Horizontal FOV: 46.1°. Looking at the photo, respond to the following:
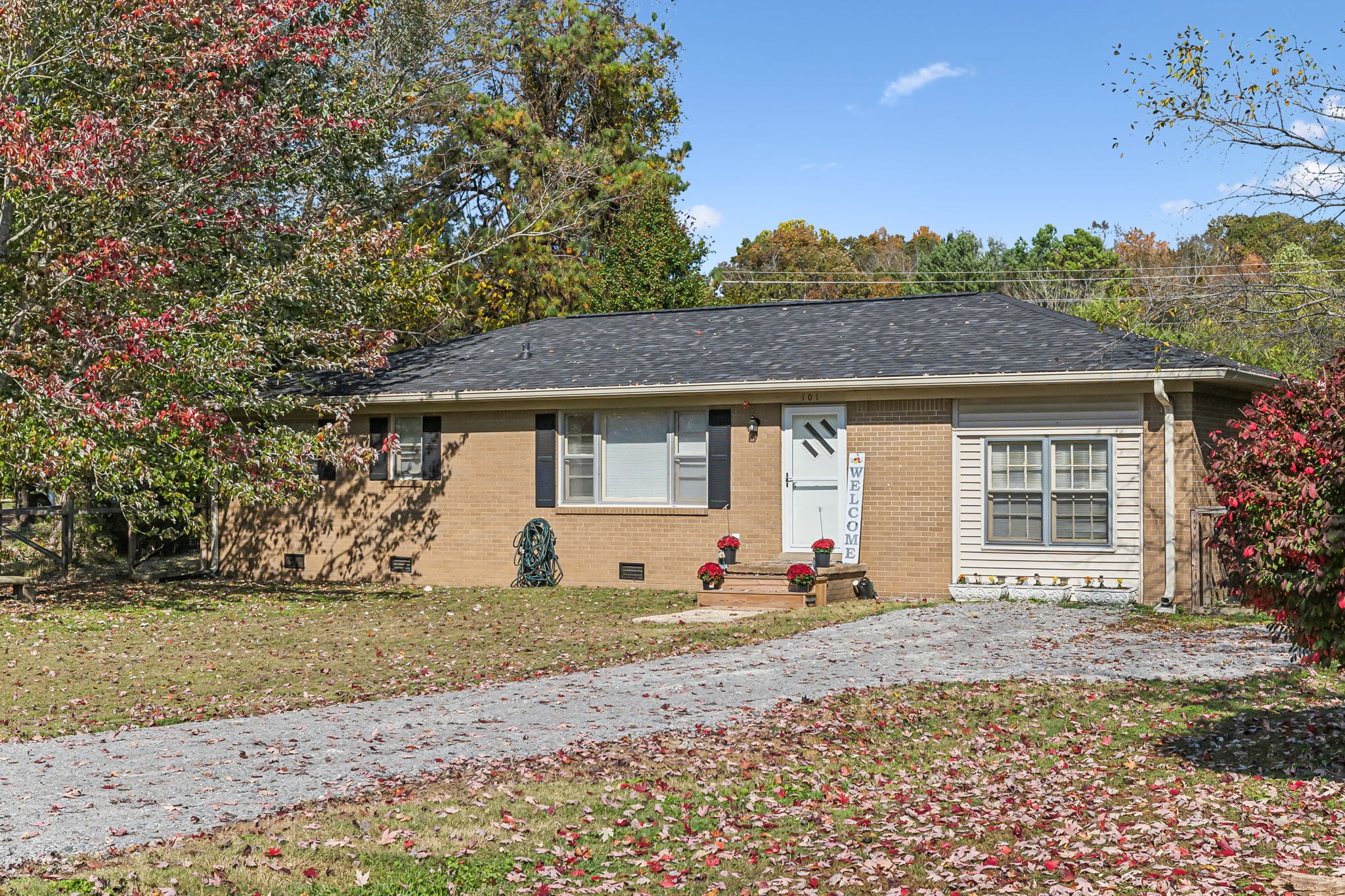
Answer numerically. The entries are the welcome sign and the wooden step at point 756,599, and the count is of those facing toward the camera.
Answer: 2

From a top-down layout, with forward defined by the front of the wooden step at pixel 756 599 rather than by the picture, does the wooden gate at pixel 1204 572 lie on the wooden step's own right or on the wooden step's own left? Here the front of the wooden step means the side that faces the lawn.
on the wooden step's own left

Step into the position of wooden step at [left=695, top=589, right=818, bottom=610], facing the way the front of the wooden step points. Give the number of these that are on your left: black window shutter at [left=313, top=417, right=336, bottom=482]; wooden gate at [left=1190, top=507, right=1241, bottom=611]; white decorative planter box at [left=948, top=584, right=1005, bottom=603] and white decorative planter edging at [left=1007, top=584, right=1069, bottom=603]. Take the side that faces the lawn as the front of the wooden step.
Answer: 3

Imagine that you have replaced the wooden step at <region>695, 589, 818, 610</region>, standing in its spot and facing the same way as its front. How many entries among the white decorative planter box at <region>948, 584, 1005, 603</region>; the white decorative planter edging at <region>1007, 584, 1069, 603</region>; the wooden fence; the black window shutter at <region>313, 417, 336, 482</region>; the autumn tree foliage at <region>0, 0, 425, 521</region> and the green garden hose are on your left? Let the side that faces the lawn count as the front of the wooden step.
2

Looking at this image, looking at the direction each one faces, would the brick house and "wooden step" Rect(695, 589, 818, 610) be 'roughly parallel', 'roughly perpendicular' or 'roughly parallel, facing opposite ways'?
roughly parallel

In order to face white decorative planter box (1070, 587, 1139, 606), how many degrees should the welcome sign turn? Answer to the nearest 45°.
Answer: approximately 90° to its left

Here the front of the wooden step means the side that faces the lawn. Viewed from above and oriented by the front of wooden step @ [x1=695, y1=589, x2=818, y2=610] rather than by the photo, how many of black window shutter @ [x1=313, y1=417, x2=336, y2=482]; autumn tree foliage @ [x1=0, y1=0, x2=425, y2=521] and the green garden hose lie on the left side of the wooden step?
0

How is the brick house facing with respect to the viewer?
toward the camera

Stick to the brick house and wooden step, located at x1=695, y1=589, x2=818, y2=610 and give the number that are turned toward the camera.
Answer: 2

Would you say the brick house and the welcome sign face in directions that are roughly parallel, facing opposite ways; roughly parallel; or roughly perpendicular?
roughly parallel

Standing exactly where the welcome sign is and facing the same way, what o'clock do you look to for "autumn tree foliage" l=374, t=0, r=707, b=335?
The autumn tree foliage is roughly at 5 o'clock from the welcome sign.

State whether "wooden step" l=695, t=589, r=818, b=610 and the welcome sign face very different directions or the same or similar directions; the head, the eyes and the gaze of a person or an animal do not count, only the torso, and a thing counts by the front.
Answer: same or similar directions

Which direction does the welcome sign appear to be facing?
toward the camera

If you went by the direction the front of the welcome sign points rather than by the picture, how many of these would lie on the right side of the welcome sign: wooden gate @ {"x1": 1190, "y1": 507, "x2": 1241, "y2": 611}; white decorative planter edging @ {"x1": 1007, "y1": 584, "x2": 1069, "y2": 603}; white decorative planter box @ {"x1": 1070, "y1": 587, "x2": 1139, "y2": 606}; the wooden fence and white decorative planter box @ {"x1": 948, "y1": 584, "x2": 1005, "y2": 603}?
1

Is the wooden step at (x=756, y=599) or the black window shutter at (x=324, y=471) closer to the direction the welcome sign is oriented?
the wooden step
